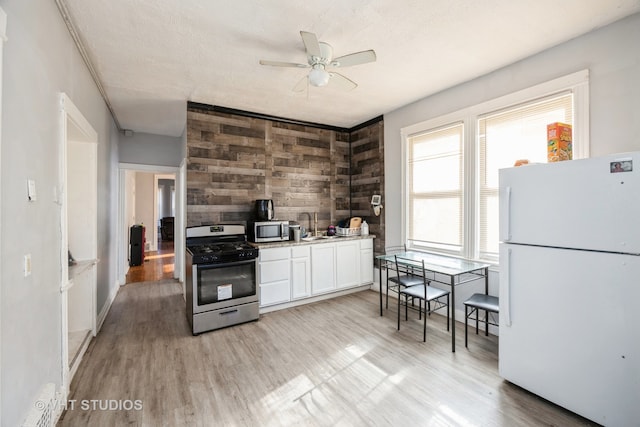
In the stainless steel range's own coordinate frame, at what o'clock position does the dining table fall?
The dining table is roughly at 10 o'clock from the stainless steel range.

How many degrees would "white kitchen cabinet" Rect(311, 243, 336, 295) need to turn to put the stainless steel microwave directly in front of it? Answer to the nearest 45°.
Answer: approximately 135° to its right

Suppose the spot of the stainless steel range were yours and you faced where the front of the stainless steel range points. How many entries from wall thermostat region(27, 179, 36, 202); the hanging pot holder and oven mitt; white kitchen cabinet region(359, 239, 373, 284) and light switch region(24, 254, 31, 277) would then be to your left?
2

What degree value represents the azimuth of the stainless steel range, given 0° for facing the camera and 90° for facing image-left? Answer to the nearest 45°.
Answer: approximately 0°

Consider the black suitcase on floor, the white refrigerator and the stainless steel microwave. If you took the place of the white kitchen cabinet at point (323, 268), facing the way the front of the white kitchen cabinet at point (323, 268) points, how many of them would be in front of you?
1

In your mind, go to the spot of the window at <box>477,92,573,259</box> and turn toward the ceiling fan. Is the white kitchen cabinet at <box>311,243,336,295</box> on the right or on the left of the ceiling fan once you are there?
right

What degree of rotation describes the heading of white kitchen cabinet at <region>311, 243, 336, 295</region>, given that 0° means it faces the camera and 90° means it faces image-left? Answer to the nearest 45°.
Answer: approximately 315°

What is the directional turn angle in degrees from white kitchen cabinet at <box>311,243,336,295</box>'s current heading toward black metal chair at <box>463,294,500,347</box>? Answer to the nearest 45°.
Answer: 0° — it already faces it

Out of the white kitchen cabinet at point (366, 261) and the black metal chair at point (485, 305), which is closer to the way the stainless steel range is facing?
the black metal chair

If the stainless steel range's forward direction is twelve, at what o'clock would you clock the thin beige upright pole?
The thin beige upright pole is roughly at 8 o'clock from the stainless steel range.
